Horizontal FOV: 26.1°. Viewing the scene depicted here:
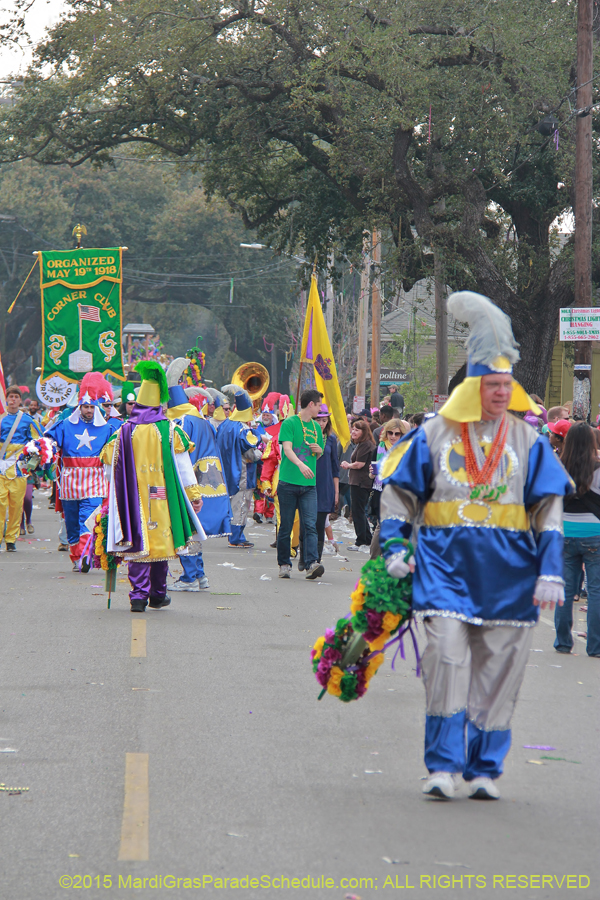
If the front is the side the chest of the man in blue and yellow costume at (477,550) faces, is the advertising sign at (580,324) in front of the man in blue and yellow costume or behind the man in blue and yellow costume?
behind

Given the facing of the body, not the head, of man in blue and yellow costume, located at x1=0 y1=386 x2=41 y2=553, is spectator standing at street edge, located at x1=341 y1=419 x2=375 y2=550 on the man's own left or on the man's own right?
on the man's own left

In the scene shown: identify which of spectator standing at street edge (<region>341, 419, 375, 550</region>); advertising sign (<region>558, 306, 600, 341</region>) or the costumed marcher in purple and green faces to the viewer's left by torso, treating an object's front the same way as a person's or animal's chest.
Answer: the spectator standing at street edge

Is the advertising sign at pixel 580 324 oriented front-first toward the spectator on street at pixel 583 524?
yes

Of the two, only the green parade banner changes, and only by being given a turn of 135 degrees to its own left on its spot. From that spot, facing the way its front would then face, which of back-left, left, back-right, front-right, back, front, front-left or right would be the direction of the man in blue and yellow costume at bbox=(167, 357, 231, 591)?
back-right

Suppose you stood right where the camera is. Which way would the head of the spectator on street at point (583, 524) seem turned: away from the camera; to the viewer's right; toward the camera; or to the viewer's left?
away from the camera

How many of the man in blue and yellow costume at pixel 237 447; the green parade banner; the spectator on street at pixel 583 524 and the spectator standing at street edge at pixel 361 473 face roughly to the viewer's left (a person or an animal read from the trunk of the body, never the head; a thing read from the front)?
1

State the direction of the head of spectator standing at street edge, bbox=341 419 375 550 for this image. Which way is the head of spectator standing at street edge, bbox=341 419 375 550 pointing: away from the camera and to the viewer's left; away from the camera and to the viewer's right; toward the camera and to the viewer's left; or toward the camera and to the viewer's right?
toward the camera and to the viewer's left

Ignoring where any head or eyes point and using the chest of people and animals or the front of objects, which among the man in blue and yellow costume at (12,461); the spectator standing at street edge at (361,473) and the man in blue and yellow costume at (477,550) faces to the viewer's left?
the spectator standing at street edge

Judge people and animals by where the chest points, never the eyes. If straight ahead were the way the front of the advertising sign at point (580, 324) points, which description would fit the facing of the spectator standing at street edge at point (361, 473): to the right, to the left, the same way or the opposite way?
to the right

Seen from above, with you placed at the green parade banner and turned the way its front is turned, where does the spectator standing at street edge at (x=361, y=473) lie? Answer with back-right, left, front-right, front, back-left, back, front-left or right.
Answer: front-left

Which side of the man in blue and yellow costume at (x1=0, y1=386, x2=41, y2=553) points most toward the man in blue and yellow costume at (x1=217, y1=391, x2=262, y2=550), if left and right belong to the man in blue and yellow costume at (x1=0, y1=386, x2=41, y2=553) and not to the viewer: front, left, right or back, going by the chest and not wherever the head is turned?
left
